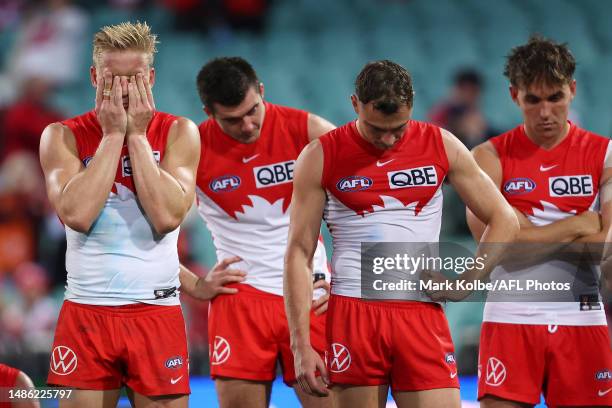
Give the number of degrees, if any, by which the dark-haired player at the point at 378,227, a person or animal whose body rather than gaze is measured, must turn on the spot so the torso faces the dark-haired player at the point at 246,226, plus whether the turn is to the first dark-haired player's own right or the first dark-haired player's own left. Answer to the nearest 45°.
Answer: approximately 135° to the first dark-haired player's own right

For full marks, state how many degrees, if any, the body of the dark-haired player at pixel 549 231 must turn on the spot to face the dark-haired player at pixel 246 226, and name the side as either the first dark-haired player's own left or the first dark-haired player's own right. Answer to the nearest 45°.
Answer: approximately 90° to the first dark-haired player's own right

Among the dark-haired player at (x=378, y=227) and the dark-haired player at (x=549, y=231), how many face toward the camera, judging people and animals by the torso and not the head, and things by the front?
2

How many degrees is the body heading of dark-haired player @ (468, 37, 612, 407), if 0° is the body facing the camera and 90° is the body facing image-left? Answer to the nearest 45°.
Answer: approximately 0°

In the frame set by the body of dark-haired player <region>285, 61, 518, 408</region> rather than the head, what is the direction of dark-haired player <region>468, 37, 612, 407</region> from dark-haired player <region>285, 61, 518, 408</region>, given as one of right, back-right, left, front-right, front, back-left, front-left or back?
back-left
